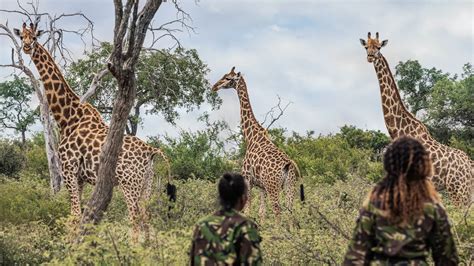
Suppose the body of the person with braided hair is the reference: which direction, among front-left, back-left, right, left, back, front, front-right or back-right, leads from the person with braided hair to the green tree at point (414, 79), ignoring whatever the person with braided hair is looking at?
front

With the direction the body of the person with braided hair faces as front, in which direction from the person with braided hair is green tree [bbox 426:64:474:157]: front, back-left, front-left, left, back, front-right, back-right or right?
front

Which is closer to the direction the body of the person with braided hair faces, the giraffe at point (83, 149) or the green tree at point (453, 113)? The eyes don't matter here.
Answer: the green tree

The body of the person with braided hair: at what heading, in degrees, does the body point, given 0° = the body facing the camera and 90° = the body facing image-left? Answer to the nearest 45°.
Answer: approximately 180°

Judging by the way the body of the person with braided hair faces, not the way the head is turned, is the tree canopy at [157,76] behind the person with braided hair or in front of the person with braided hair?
in front

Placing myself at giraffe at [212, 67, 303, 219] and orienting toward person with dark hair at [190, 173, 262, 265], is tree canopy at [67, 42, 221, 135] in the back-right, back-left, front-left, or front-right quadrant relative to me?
back-right

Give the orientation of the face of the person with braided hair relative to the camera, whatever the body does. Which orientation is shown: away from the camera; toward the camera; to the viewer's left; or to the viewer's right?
away from the camera

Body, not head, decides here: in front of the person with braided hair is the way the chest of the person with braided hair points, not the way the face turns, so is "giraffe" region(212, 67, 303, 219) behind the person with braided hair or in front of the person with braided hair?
in front

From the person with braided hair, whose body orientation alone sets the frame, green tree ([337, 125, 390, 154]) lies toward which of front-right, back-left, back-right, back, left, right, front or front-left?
front
